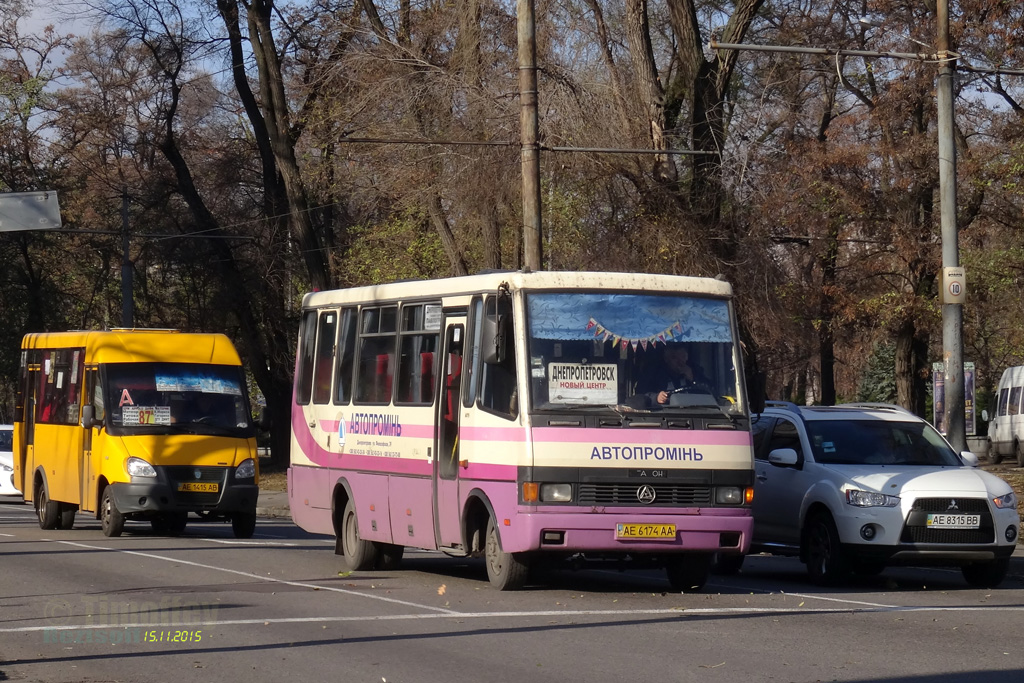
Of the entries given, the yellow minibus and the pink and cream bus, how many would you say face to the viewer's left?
0

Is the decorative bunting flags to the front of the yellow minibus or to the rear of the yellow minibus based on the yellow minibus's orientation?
to the front

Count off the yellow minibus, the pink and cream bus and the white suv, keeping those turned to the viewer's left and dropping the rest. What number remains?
0

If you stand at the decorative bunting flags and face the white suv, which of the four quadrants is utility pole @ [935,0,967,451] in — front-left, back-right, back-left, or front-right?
front-left

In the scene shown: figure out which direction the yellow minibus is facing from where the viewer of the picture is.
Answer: facing the viewer and to the right of the viewer

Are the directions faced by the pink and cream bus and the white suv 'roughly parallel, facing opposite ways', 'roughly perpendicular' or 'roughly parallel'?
roughly parallel

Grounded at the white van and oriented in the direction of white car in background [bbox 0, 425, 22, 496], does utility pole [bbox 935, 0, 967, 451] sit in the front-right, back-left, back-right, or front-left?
front-left

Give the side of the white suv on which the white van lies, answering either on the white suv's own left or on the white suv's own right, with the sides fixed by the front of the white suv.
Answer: on the white suv's own left

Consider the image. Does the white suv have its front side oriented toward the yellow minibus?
no

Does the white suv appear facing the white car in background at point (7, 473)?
no

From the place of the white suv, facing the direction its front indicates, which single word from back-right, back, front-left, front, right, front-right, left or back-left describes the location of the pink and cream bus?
right

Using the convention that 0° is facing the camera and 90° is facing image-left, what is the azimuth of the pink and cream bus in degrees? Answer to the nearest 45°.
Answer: approximately 315°

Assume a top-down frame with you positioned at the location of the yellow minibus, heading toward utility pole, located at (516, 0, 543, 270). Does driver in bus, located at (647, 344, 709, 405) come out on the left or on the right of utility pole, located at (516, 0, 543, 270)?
right

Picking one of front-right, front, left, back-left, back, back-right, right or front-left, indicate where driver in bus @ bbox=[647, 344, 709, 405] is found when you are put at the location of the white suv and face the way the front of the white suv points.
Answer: right

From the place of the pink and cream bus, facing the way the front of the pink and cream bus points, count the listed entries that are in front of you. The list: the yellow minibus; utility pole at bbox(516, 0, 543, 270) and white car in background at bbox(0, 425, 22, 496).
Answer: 0

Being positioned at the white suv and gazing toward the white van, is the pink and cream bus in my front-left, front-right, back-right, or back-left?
back-left

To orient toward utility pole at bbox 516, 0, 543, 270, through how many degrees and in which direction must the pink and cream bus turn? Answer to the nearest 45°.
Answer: approximately 135° to its left

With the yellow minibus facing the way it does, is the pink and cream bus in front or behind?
in front
